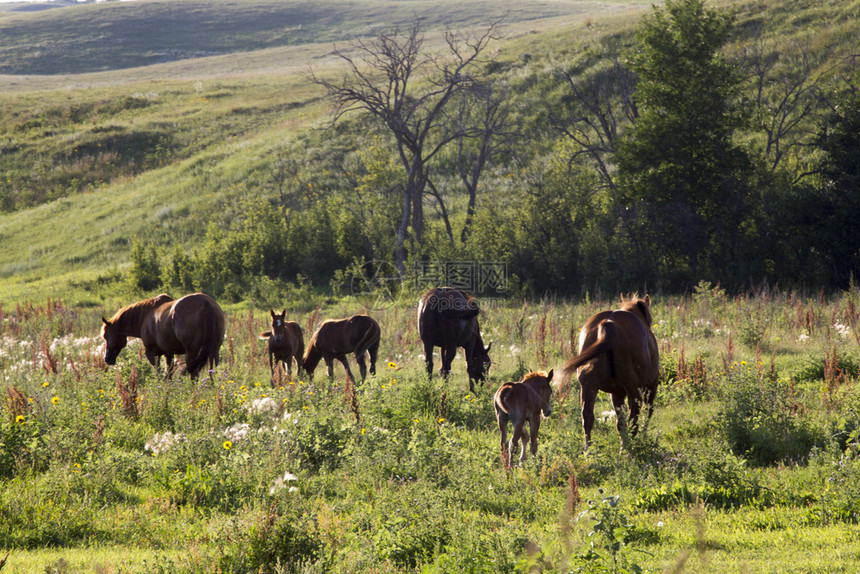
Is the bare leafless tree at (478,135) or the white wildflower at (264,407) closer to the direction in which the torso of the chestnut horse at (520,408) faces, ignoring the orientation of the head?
the bare leafless tree

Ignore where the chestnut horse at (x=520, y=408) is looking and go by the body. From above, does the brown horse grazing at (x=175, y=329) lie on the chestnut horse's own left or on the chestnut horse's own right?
on the chestnut horse's own left

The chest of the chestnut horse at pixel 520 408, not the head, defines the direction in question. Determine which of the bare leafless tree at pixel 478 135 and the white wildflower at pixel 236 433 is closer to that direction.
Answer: the bare leafless tree
